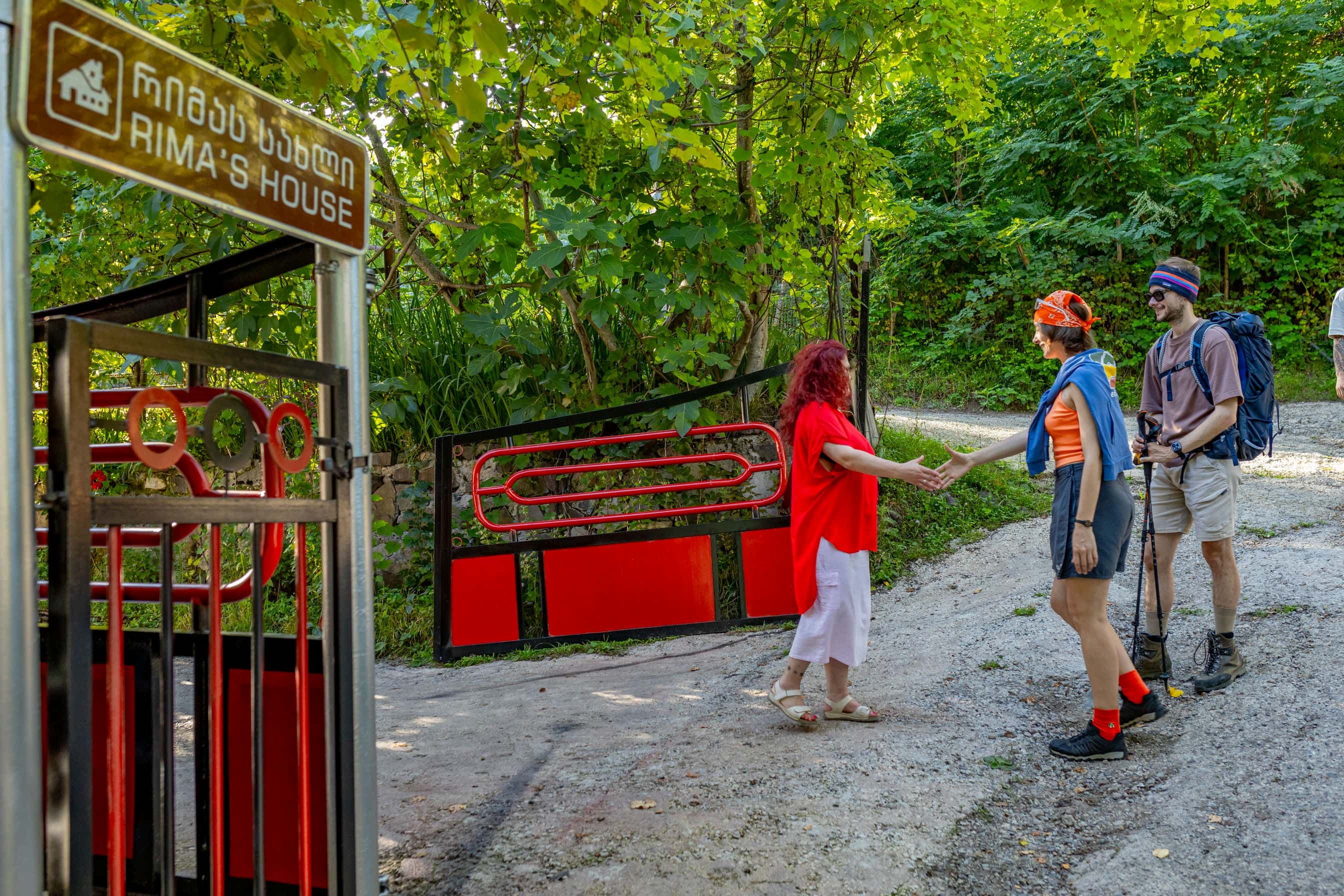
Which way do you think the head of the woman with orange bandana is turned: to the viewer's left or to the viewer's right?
to the viewer's left

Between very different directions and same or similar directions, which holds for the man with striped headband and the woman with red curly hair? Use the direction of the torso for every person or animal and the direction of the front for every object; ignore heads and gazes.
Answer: very different directions

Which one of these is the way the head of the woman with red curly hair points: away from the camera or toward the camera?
away from the camera

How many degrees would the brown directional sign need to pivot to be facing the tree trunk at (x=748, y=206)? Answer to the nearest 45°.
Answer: approximately 90° to its left

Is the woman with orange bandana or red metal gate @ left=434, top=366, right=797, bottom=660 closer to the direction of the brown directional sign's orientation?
the woman with orange bandana

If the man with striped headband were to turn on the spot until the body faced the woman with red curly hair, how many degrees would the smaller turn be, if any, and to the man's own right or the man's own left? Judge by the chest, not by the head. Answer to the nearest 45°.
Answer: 0° — they already face them

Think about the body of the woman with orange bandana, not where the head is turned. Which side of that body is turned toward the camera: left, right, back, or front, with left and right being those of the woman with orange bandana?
left

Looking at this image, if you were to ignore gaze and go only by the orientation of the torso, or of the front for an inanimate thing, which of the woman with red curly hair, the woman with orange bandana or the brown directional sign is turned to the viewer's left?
the woman with orange bandana

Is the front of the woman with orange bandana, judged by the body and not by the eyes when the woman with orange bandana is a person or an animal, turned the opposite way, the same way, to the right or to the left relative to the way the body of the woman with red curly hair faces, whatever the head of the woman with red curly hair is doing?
the opposite way

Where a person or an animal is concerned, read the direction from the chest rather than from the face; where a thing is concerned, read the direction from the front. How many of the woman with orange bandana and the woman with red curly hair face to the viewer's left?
1

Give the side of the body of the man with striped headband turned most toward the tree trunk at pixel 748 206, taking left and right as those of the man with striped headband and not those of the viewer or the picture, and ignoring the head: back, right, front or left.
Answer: right

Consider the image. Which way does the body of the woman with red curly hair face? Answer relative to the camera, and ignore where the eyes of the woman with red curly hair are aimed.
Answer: to the viewer's right
